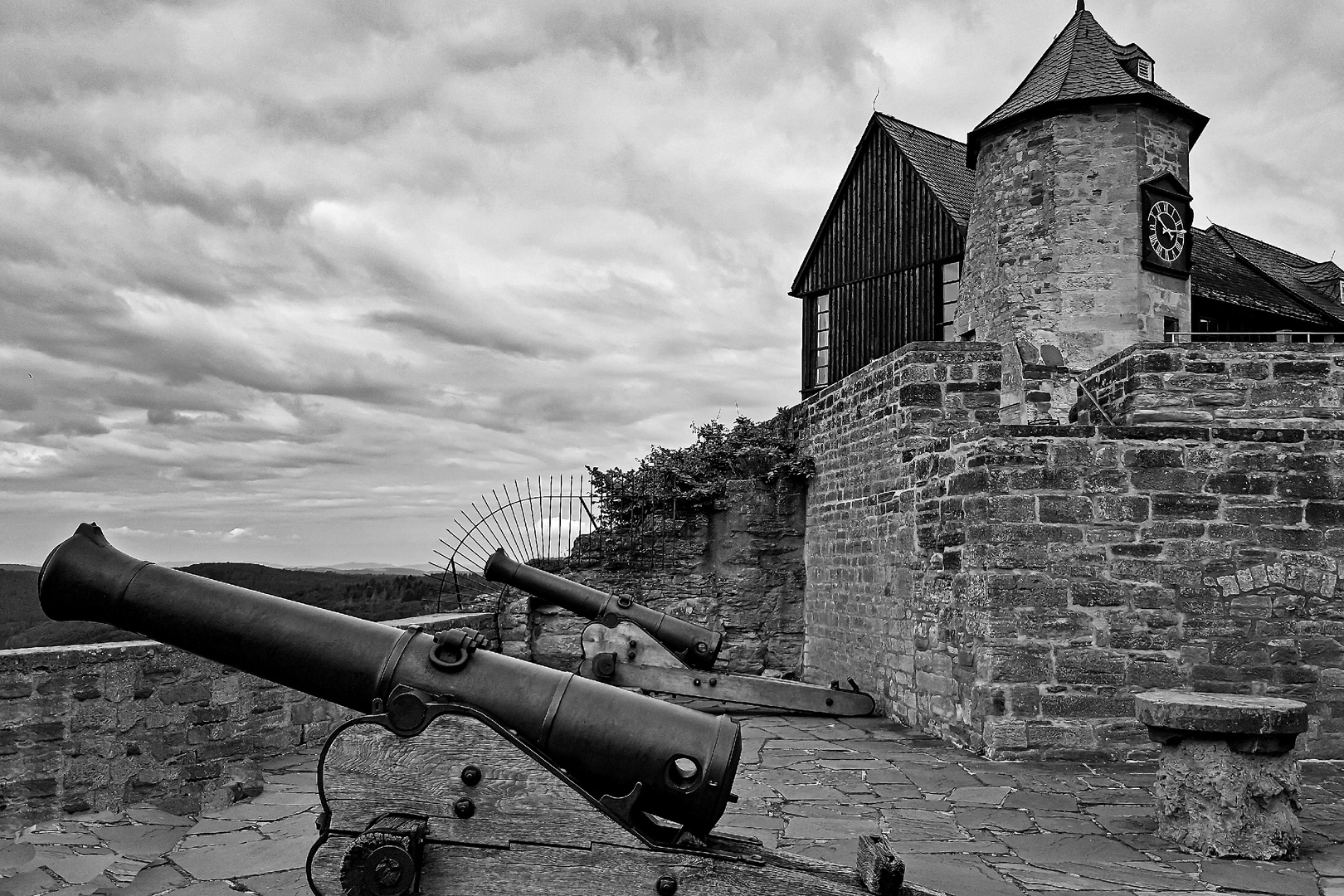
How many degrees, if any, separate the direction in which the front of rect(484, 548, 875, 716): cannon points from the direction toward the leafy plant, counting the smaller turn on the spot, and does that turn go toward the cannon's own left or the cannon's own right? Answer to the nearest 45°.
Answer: approximately 90° to the cannon's own right

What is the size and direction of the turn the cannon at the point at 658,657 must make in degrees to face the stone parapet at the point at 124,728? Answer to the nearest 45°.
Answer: approximately 45° to its left

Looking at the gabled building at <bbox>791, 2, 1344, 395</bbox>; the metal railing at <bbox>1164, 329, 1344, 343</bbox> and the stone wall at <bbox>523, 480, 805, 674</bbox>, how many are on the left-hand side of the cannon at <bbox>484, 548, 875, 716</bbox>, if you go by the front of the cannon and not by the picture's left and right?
0

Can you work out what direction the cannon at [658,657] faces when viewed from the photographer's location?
facing to the left of the viewer

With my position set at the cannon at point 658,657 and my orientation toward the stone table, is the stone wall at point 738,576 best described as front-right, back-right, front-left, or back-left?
back-left

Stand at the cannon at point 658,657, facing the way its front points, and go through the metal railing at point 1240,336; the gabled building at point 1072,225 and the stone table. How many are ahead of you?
0

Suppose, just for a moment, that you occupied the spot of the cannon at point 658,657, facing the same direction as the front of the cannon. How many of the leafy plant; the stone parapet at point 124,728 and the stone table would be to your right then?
1

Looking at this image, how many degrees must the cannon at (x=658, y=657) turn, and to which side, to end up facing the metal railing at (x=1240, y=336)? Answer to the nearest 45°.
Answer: approximately 135° to its right

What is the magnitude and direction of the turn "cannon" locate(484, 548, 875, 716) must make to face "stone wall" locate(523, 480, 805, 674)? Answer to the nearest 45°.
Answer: approximately 90° to its right

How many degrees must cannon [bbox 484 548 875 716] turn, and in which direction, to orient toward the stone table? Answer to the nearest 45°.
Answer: approximately 135° to its left

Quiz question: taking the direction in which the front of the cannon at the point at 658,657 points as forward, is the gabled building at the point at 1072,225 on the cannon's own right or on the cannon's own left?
on the cannon's own right
